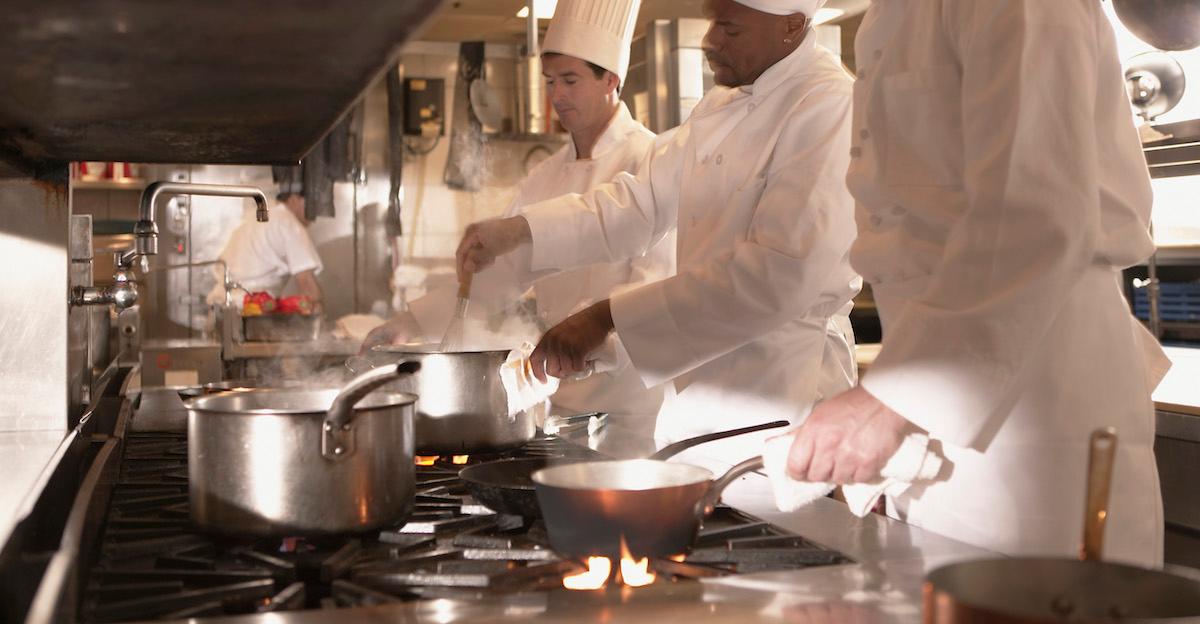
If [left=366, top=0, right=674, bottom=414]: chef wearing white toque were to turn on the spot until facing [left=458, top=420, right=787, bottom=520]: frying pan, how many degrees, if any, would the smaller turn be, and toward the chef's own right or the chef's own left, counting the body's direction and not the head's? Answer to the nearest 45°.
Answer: approximately 45° to the chef's own left

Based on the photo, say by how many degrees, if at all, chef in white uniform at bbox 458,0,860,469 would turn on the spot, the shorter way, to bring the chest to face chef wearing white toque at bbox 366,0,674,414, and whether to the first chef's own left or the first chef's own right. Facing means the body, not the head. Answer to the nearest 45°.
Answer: approximately 90° to the first chef's own right

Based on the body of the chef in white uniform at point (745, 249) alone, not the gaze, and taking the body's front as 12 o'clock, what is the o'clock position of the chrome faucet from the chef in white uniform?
The chrome faucet is roughly at 1 o'clock from the chef in white uniform.

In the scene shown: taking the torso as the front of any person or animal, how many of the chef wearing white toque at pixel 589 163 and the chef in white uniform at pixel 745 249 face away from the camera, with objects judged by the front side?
0

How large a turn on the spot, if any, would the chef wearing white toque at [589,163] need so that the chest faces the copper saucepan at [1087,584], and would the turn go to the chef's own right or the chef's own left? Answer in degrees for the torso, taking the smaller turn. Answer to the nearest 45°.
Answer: approximately 45° to the chef's own left

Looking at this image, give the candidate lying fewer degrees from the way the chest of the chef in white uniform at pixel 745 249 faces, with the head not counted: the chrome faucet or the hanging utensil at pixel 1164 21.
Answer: the chrome faucet

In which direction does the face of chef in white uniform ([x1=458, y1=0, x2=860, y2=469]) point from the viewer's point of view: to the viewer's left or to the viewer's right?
to the viewer's left

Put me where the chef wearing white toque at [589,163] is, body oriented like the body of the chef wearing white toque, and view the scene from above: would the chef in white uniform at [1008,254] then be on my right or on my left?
on my left

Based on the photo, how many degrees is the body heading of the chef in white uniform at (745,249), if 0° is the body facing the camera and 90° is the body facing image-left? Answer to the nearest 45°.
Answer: approximately 45°

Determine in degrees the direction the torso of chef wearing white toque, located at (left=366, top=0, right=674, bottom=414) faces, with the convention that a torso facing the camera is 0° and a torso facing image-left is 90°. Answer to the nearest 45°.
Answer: approximately 45°

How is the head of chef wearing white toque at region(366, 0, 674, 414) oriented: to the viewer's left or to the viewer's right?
to the viewer's left

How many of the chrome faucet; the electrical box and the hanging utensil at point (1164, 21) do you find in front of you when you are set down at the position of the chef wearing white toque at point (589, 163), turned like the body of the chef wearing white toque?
1
